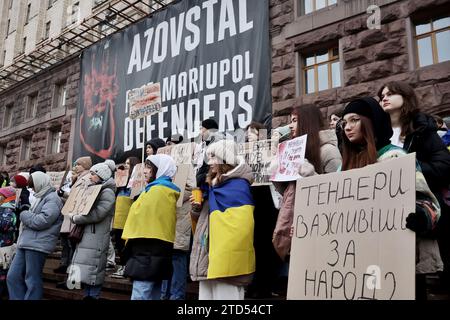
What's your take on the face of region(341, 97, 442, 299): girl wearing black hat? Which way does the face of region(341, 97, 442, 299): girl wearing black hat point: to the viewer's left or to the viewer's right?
to the viewer's left

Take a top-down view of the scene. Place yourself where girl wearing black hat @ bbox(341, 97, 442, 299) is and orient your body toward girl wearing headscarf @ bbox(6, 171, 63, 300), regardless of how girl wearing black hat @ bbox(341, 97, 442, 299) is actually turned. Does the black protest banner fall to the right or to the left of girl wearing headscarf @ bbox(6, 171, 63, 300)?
right

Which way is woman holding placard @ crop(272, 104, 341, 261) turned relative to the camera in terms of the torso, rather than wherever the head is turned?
to the viewer's left
